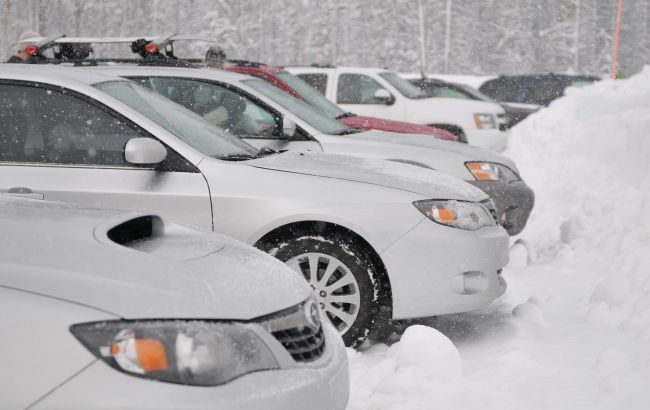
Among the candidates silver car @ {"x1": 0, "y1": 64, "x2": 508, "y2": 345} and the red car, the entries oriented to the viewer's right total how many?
2

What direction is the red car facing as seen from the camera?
to the viewer's right

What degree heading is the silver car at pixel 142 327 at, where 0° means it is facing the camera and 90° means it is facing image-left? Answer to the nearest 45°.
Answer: approximately 315°

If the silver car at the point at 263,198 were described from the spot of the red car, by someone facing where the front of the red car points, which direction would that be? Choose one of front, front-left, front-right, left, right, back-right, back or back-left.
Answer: right

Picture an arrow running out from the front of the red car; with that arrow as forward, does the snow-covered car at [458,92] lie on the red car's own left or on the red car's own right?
on the red car's own left

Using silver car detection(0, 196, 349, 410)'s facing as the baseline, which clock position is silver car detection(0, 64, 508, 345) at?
silver car detection(0, 64, 508, 345) is roughly at 8 o'clock from silver car detection(0, 196, 349, 410).

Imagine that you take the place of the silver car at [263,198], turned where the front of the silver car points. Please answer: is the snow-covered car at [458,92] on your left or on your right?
on your left

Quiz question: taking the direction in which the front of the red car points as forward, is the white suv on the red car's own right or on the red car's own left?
on the red car's own left

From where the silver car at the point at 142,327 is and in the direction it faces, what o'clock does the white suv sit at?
The white suv is roughly at 8 o'clock from the silver car.

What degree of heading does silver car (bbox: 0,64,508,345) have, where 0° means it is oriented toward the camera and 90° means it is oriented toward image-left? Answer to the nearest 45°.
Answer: approximately 270°
